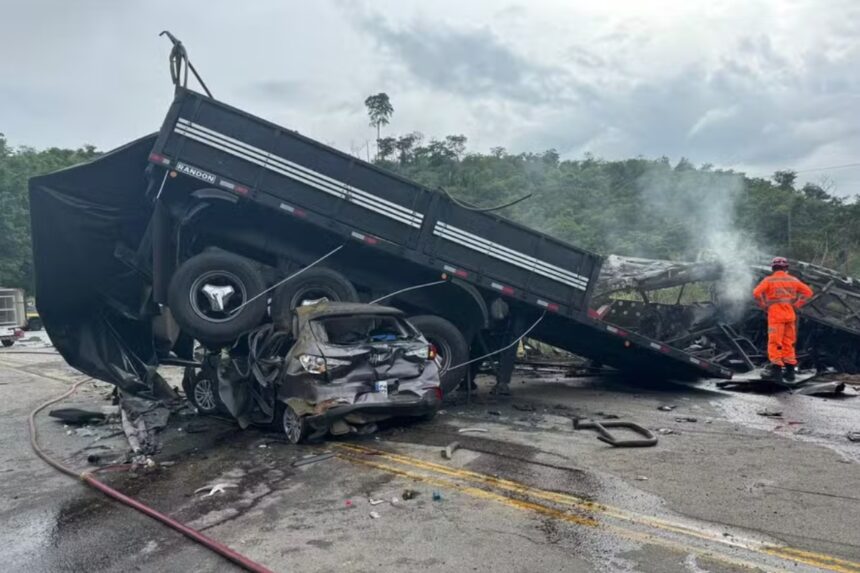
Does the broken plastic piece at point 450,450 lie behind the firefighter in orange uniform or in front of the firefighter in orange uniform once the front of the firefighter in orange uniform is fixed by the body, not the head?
behind

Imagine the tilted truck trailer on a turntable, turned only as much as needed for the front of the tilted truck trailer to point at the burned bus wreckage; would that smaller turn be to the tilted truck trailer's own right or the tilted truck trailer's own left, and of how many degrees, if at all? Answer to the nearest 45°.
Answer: approximately 45° to the tilted truck trailer's own right

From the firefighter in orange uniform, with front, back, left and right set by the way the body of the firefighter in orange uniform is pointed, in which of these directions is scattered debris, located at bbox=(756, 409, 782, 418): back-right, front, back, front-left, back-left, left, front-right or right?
back

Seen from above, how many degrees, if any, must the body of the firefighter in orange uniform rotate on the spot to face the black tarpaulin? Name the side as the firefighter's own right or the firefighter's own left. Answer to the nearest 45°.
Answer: approximately 135° to the firefighter's own left

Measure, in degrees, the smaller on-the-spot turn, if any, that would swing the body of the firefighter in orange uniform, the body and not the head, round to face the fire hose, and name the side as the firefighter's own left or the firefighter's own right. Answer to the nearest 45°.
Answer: approximately 135° to the firefighter's own left

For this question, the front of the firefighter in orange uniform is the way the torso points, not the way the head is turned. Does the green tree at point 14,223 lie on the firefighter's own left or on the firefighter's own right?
on the firefighter's own left

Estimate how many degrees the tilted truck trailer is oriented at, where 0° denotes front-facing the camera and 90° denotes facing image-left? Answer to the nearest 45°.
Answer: approximately 225°

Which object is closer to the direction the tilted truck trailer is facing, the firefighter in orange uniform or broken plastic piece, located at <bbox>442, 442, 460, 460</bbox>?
the firefighter in orange uniform

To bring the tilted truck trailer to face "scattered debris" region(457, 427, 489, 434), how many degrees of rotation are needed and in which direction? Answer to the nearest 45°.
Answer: approximately 90° to its right

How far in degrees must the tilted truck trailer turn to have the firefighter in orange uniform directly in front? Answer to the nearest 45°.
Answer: approximately 45° to its right

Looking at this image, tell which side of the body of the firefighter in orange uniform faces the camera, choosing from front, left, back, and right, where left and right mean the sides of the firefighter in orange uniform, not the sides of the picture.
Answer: back
